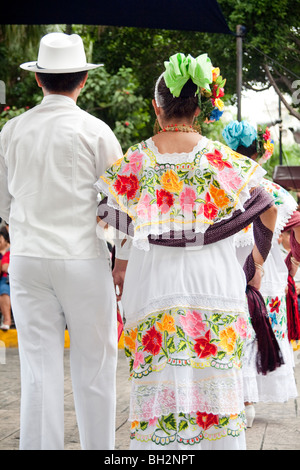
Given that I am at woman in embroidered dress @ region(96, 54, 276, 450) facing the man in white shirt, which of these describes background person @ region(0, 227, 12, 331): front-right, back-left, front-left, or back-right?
front-right

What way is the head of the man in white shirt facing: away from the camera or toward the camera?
away from the camera

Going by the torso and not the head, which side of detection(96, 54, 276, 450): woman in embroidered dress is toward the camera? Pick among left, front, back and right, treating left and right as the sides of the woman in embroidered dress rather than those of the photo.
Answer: back

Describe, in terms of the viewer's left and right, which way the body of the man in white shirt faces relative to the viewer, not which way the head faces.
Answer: facing away from the viewer

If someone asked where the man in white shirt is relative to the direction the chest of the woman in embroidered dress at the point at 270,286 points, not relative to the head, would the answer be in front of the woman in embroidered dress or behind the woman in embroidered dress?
behind

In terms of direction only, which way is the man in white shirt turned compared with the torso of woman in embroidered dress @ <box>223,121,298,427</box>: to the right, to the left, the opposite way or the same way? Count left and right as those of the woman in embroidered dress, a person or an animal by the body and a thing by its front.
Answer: the same way

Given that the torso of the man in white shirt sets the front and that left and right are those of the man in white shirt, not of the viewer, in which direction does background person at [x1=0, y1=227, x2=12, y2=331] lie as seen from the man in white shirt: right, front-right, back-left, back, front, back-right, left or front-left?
front

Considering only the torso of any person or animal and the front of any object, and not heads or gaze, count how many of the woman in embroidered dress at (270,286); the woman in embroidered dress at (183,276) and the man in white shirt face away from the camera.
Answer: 3

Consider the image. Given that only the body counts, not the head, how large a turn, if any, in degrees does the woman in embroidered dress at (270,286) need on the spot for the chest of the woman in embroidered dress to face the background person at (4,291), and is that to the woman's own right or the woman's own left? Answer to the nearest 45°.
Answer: approximately 45° to the woman's own left

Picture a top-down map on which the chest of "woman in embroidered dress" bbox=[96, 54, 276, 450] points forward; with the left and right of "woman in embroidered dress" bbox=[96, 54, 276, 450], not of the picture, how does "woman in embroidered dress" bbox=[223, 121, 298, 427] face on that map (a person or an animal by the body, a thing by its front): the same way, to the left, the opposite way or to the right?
the same way

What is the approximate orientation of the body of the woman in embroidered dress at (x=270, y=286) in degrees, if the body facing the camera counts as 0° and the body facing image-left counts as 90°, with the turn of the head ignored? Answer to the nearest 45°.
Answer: approximately 180°

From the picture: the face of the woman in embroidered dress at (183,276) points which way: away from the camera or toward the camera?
away from the camera
